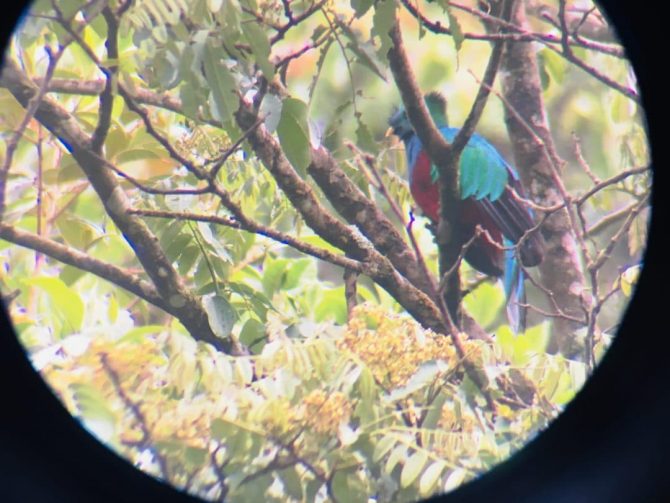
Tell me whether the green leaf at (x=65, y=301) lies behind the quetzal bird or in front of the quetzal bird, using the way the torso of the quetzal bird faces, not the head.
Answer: in front

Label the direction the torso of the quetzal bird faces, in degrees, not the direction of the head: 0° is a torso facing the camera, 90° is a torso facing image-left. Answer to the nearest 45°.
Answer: approximately 90°
